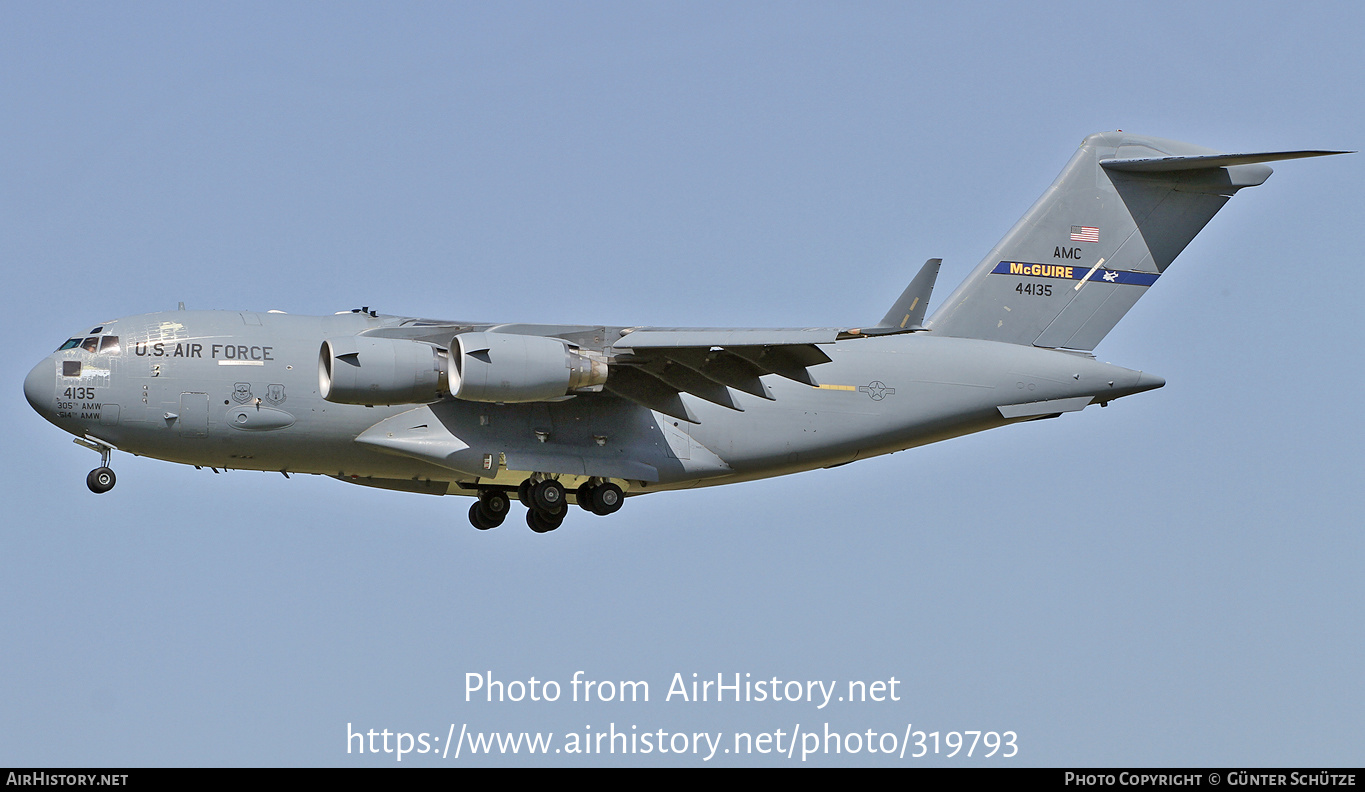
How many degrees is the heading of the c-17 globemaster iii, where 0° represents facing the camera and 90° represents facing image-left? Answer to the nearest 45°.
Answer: approximately 90°
